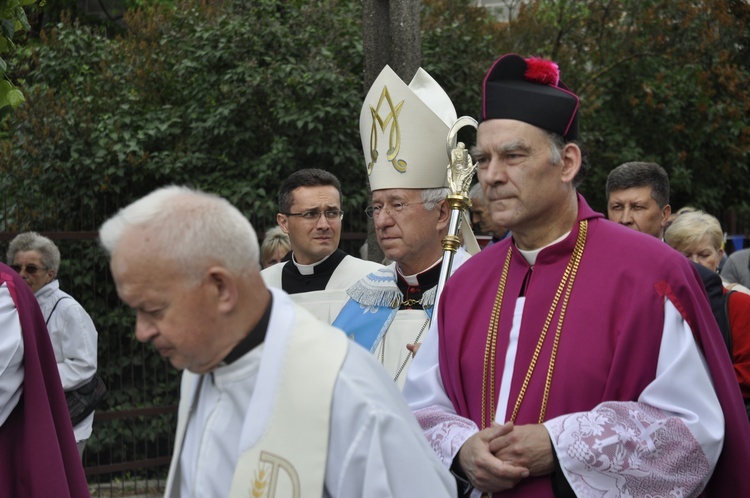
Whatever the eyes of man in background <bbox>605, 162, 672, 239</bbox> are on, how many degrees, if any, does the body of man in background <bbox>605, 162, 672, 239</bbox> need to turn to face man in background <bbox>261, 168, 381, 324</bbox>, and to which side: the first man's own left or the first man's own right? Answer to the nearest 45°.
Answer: approximately 45° to the first man's own right

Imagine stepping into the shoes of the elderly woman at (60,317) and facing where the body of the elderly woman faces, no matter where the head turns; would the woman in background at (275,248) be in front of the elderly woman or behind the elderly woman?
behind

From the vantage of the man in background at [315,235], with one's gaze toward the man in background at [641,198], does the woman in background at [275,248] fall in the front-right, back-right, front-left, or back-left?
back-left

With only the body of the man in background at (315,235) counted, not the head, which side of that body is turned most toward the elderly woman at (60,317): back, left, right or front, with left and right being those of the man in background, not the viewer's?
right

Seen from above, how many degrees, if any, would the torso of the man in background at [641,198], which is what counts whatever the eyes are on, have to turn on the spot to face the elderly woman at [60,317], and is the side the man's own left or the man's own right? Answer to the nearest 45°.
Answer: approximately 45° to the man's own right

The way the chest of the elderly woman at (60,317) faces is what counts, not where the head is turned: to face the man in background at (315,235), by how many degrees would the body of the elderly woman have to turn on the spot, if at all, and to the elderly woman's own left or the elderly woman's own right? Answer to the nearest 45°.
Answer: approximately 90° to the elderly woman's own left

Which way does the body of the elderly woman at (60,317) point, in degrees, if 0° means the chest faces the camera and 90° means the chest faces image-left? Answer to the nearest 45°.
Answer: approximately 45°

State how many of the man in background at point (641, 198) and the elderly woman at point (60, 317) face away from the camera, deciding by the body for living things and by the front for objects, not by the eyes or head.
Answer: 0
